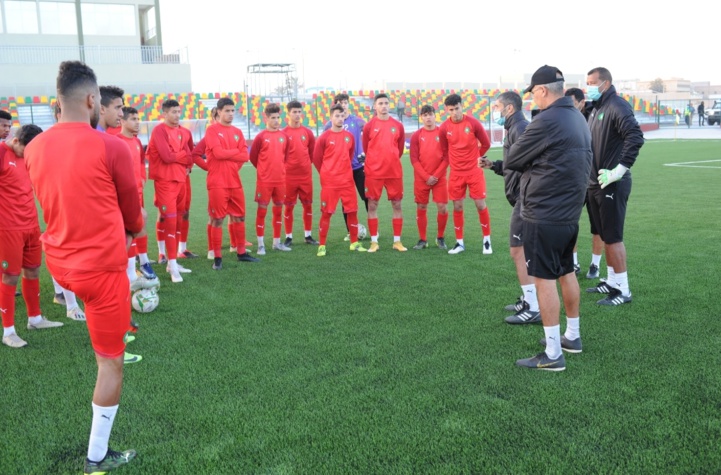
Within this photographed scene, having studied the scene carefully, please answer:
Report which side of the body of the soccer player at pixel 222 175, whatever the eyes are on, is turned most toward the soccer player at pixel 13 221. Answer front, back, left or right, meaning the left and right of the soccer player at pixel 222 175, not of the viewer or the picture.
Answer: right

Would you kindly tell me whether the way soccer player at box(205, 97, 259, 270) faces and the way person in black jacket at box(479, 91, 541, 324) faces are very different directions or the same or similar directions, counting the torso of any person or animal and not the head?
very different directions

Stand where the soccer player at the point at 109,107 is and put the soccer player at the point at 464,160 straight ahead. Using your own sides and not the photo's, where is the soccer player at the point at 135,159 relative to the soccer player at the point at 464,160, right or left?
left

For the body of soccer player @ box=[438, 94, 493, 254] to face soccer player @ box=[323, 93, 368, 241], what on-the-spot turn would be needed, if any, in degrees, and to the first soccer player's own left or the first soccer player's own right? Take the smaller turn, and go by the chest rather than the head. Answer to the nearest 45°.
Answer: approximately 135° to the first soccer player's own right

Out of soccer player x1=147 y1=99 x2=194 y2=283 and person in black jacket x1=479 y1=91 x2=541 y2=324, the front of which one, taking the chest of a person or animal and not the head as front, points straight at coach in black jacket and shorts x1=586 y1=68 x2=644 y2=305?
soccer player x1=147 y1=99 x2=194 y2=283

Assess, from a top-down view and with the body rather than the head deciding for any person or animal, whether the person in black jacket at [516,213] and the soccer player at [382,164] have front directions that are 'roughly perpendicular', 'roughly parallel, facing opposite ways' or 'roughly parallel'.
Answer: roughly perpendicular

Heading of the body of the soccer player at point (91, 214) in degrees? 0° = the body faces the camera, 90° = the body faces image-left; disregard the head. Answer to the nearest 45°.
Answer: approximately 225°

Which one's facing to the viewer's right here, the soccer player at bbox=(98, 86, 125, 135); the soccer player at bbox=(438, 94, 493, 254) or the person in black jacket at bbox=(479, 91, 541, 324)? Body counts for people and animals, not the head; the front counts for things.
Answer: the soccer player at bbox=(98, 86, 125, 135)

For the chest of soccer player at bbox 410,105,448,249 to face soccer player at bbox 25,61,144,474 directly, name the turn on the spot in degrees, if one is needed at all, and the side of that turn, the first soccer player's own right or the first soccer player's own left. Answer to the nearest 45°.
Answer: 0° — they already face them

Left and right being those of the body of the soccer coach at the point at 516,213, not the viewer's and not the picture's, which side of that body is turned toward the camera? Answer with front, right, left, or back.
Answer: left
